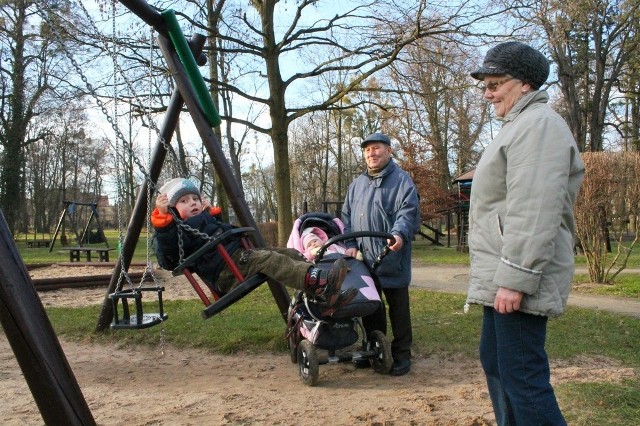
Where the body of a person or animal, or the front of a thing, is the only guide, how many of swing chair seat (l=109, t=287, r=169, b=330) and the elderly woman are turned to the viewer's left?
1

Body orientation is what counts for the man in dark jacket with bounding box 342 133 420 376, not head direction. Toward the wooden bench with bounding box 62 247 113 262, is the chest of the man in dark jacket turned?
no

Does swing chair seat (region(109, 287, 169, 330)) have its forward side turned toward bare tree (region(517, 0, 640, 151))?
no

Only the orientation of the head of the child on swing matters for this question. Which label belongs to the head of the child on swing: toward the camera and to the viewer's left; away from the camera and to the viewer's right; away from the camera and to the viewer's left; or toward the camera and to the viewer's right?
toward the camera and to the viewer's right

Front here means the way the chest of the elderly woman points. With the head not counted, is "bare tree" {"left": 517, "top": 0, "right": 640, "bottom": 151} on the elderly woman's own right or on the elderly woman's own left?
on the elderly woman's own right

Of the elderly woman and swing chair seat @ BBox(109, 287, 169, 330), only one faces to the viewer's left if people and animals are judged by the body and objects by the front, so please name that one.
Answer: the elderly woman

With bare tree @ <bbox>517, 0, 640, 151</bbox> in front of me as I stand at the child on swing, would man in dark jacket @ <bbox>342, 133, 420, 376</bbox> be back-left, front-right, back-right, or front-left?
front-right

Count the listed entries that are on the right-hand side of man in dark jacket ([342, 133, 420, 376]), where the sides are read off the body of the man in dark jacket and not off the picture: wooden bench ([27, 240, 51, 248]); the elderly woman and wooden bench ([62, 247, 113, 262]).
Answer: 2

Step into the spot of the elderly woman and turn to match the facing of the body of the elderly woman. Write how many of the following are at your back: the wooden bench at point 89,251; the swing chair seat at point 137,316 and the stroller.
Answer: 0

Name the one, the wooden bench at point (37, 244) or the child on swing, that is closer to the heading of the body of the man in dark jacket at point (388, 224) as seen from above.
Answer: the child on swing

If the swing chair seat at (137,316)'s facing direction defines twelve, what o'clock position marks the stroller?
The stroller is roughly at 11 o'clock from the swing chair seat.

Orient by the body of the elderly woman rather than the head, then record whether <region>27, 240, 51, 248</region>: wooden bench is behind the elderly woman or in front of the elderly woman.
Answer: in front

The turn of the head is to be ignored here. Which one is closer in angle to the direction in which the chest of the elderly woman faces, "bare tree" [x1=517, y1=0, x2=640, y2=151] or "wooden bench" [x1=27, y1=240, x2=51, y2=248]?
the wooden bench

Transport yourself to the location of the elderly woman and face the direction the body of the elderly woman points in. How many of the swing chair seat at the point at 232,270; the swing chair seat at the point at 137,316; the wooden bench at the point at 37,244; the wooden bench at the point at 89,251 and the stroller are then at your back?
0

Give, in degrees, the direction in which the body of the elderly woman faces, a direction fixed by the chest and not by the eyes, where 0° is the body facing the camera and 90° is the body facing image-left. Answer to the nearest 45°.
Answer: approximately 90°

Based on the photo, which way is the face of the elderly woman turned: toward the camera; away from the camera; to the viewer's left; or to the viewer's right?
to the viewer's left

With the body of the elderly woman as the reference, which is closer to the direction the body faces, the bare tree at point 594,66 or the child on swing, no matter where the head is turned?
the child on swing

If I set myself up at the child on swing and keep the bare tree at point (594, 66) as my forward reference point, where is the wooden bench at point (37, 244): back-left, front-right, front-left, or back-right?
front-left
